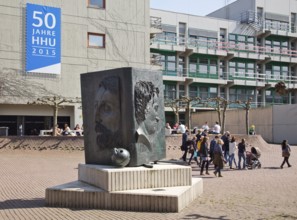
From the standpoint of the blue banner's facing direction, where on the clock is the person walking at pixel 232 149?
The person walking is roughly at 11 o'clock from the blue banner.

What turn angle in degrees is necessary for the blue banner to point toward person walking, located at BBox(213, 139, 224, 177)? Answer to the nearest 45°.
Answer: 0° — it already faces them

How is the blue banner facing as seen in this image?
toward the camera

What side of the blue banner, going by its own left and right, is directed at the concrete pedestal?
front

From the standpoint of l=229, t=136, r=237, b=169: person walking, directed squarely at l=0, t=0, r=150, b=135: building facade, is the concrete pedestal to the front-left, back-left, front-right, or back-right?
back-left

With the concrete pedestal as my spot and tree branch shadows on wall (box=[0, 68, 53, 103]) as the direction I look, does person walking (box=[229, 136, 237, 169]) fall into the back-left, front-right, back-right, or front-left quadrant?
front-right
